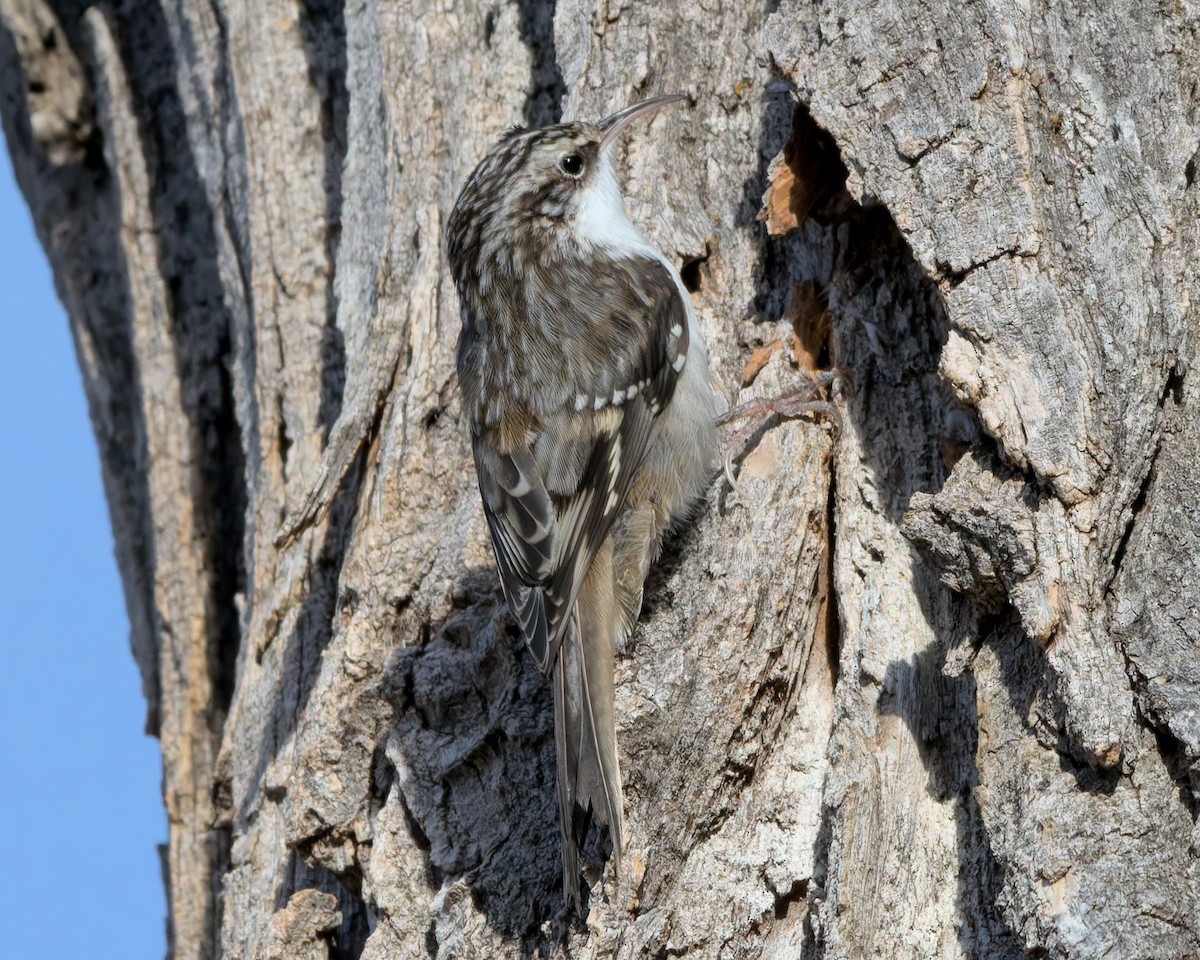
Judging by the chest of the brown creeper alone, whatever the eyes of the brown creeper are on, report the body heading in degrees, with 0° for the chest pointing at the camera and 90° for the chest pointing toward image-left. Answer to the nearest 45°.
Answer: approximately 270°
